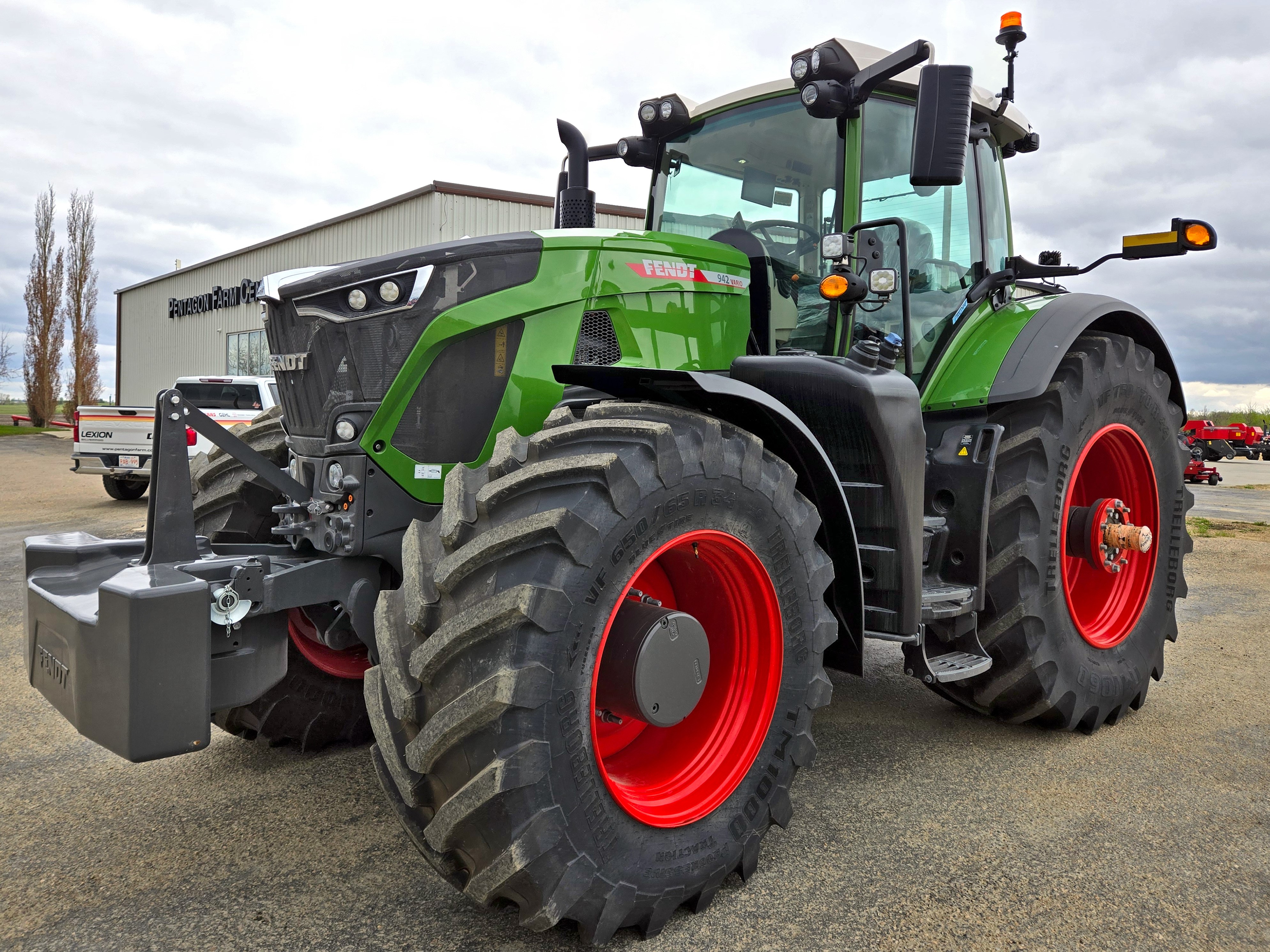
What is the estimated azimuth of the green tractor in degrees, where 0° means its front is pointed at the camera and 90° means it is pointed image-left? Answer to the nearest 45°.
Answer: approximately 45°

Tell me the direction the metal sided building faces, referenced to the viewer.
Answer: facing the viewer and to the left of the viewer

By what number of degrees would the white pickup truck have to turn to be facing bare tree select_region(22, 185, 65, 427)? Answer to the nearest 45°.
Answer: approximately 45° to its left

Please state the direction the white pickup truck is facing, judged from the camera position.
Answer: facing away from the viewer and to the right of the viewer

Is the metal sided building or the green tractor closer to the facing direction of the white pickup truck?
the metal sided building

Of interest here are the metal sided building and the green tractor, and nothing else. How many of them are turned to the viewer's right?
0

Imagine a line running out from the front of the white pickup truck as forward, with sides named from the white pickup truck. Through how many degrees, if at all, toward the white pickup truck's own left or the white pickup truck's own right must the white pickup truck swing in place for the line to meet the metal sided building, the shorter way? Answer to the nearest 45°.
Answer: approximately 45° to the white pickup truck's own left

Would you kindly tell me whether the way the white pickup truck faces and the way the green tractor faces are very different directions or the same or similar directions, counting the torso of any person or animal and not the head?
very different directions

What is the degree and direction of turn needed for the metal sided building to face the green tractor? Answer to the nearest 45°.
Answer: approximately 45° to its left

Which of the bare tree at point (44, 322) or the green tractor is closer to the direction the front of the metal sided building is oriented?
the green tractor

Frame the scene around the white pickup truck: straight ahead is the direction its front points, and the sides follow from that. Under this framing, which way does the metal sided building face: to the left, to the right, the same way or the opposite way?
the opposite way
